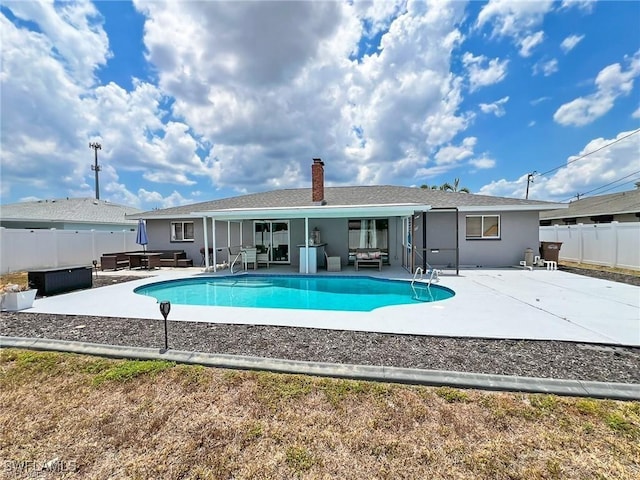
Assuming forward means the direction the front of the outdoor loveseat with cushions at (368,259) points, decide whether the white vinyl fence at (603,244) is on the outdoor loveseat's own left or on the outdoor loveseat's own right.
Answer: on the outdoor loveseat's own left

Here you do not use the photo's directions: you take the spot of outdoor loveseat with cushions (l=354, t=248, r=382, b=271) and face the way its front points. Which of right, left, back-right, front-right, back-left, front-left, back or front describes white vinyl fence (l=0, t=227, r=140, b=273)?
right

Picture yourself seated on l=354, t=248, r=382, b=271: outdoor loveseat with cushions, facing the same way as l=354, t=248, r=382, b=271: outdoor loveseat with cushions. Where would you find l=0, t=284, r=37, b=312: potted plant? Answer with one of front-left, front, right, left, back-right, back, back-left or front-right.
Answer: front-right

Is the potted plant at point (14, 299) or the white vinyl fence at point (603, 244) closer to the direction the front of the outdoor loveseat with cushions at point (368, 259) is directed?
the potted plant

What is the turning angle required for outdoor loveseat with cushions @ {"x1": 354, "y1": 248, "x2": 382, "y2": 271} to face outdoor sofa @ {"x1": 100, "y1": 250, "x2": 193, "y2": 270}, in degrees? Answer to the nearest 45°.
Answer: approximately 90° to its right

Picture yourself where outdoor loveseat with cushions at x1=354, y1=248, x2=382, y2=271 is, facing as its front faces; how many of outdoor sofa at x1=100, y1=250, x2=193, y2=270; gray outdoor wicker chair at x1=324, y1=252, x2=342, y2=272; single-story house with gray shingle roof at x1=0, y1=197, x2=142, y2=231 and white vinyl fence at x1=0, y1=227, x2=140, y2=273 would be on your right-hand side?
4

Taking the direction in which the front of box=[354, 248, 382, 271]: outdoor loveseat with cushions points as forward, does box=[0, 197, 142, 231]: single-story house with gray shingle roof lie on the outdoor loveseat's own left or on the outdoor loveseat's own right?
on the outdoor loveseat's own right

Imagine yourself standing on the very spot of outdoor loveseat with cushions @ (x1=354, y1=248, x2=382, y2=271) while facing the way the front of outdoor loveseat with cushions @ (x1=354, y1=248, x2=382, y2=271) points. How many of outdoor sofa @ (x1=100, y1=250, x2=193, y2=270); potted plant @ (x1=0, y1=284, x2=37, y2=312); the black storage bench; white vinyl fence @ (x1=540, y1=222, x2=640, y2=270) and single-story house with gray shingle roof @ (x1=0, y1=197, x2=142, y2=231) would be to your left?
1

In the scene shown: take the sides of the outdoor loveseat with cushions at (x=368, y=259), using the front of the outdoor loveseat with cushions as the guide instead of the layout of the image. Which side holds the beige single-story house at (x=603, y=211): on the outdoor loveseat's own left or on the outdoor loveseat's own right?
on the outdoor loveseat's own left

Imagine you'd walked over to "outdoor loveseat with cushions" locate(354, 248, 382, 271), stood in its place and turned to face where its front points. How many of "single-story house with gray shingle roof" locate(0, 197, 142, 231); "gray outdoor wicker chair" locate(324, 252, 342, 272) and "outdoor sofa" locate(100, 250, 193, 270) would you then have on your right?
3

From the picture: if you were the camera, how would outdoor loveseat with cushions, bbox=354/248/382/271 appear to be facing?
facing the viewer

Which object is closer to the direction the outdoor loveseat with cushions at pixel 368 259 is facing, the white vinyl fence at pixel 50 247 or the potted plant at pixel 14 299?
the potted plant
